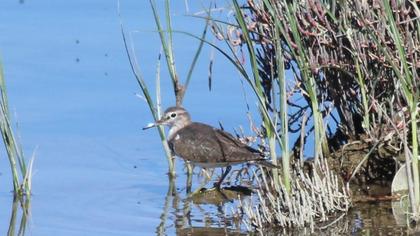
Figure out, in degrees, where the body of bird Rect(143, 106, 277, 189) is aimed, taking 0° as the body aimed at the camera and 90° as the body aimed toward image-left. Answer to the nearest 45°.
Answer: approximately 90°

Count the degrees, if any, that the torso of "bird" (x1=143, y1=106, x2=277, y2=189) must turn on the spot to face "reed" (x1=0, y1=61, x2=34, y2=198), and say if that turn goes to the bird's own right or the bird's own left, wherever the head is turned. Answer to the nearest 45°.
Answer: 0° — it already faces it
